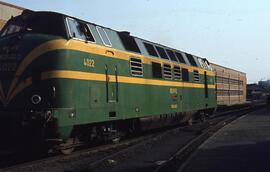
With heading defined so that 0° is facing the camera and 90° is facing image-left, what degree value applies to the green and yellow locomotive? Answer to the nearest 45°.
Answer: approximately 45°

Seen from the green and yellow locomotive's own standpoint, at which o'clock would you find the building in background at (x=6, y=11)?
The building in background is roughly at 4 o'clock from the green and yellow locomotive.
